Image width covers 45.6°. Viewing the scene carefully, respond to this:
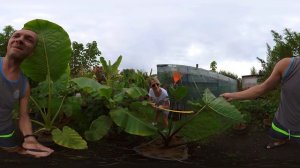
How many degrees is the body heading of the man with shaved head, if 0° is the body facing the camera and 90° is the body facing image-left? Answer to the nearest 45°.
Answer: approximately 0°
